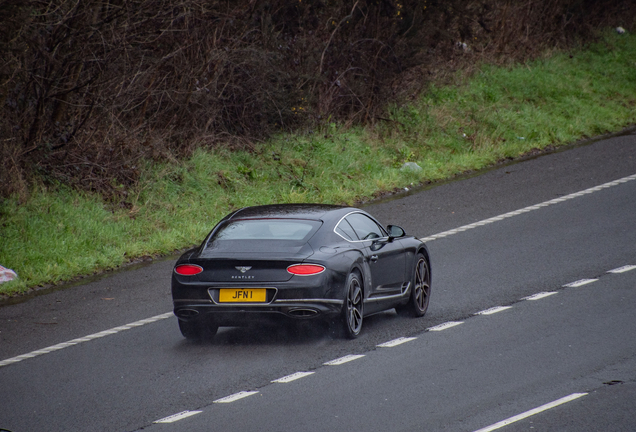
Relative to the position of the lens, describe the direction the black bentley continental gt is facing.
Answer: facing away from the viewer and to the right of the viewer

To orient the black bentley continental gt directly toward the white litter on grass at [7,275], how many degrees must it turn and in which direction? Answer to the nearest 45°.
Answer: approximately 90° to its left
